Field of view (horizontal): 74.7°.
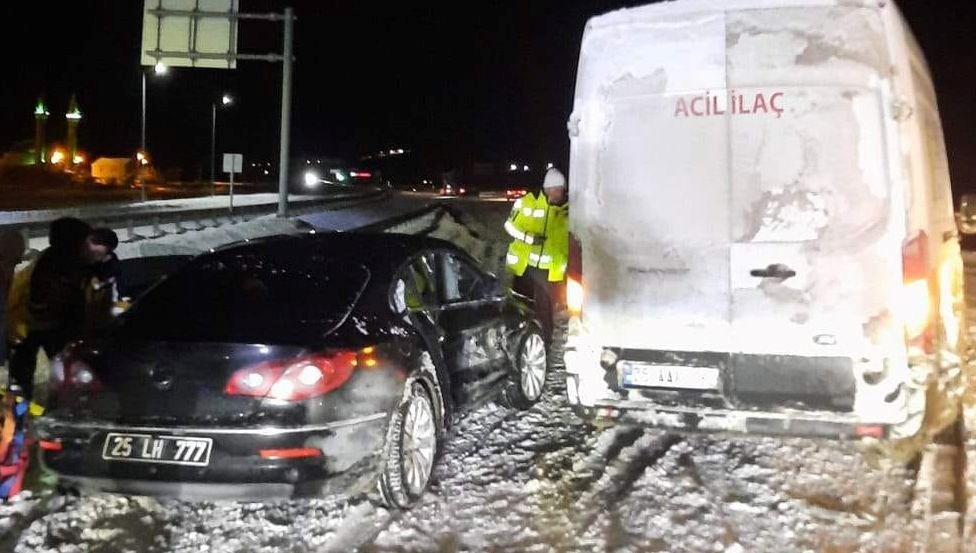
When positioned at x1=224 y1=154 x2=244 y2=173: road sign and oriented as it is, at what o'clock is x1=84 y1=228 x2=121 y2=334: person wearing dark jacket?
The person wearing dark jacket is roughly at 6 o'clock from the road sign.

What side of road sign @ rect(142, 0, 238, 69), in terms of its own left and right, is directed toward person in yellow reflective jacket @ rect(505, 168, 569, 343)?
back

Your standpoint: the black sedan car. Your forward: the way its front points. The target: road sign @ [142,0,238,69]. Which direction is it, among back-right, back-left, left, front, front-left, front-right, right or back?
front-left

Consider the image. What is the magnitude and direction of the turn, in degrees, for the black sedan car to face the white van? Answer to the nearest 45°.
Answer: approximately 45° to its right

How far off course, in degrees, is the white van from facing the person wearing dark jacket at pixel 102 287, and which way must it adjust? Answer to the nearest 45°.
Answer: approximately 90° to its left

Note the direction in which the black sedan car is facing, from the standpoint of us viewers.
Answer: facing away from the viewer and to the right of the viewer

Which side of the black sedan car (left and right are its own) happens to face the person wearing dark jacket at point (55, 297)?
left

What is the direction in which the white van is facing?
away from the camera

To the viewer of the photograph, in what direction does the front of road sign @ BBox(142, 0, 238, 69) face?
facing away from the viewer

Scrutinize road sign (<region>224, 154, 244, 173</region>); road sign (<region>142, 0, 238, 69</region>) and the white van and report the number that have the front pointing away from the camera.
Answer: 3

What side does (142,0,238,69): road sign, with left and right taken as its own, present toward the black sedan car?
back

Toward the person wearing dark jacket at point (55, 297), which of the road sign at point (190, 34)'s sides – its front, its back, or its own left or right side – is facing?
back

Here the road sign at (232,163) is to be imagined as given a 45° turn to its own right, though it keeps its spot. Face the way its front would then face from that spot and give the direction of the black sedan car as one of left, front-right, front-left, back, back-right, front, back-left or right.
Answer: back-right
